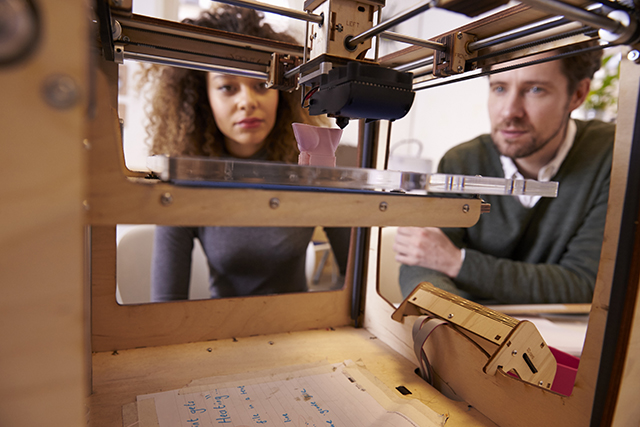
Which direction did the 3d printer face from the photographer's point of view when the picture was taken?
facing away from the viewer and to the right of the viewer

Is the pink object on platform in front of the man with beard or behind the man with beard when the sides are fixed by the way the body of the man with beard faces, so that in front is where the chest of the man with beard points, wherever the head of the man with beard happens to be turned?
in front

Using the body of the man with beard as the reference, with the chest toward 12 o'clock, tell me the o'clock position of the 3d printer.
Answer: The 3d printer is roughly at 11 o'clock from the man with beard.

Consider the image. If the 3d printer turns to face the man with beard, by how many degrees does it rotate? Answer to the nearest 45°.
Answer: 0° — it already faces them

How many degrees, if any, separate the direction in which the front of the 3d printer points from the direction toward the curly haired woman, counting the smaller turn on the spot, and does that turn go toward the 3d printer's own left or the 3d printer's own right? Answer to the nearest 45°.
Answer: approximately 45° to the 3d printer's own left

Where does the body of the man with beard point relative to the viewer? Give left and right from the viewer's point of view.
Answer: facing the viewer and to the left of the viewer

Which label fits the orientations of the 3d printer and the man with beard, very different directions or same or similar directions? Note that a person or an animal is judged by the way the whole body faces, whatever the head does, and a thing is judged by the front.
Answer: very different directions

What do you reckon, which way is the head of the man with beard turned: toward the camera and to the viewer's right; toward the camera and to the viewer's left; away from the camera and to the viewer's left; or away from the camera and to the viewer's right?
toward the camera and to the viewer's left
